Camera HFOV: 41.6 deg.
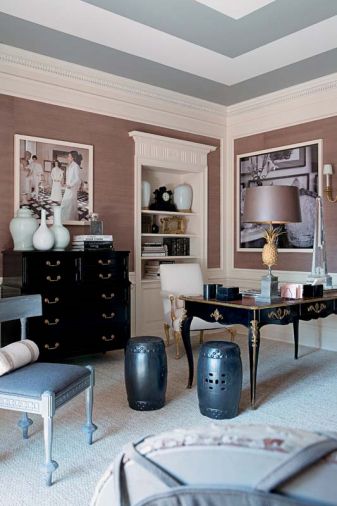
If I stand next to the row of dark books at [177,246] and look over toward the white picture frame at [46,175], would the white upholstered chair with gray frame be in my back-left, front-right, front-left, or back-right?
front-left

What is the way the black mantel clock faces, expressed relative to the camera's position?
facing the viewer and to the right of the viewer

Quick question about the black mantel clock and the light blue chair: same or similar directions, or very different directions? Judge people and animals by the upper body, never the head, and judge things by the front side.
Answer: same or similar directions

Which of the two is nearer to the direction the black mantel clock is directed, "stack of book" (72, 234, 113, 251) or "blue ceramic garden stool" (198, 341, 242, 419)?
the blue ceramic garden stool

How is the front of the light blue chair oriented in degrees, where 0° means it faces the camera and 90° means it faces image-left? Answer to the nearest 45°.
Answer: approximately 315°

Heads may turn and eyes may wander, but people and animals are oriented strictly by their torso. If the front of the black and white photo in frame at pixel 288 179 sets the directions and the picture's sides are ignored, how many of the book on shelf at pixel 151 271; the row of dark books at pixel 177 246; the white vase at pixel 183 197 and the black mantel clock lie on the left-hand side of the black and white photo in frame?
0

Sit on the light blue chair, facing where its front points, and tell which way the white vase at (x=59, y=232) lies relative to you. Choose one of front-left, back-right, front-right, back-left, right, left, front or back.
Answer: back-left

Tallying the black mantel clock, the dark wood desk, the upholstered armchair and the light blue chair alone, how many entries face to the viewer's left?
0

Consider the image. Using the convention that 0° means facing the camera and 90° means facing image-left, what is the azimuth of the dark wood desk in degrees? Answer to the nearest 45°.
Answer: approximately 315°

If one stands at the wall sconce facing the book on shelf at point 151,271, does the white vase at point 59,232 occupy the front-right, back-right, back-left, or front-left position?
front-left

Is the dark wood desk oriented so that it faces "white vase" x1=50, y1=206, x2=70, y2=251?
no

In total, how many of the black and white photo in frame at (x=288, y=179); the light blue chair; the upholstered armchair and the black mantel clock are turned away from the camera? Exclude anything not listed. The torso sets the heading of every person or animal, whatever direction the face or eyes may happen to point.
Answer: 0

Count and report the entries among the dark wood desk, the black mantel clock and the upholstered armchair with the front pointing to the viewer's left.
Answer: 0

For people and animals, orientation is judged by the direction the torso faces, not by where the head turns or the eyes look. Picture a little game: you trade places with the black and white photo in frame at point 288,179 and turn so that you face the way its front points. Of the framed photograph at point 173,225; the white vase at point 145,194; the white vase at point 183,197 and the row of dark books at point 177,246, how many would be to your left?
0

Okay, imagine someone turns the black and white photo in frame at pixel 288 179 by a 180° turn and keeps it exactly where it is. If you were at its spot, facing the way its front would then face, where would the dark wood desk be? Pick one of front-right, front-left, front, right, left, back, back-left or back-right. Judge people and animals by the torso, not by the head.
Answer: back-right

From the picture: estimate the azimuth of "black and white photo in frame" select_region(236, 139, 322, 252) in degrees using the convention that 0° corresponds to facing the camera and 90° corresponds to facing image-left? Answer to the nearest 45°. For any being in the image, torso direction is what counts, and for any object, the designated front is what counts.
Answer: approximately 45°

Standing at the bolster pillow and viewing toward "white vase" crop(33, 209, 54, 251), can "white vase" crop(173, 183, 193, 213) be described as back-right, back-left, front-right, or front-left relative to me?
front-right
